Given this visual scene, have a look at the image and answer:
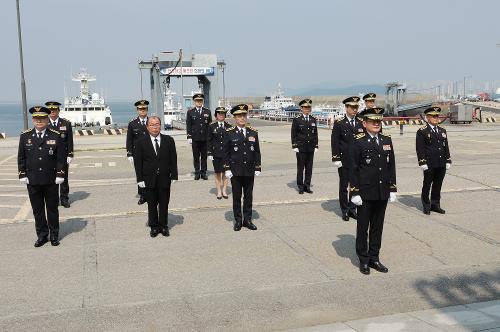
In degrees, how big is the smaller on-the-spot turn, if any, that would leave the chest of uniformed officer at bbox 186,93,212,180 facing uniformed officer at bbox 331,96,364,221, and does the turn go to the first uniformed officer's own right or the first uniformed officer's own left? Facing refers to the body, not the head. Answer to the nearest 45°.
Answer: approximately 45° to the first uniformed officer's own left

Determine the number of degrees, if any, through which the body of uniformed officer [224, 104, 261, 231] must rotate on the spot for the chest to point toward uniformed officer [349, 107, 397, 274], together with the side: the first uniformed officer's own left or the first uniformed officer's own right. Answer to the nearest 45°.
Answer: approximately 45° to the first uniformed officer's own left

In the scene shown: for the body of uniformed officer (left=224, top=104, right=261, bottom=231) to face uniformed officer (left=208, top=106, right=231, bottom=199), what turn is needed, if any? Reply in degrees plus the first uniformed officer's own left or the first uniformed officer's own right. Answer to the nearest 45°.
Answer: approximately 180°

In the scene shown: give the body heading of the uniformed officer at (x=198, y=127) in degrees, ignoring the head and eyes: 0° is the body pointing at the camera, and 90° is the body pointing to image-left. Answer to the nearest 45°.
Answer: approximately 0°

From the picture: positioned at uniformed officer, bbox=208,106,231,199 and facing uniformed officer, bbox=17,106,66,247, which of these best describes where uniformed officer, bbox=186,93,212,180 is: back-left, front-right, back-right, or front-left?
back-right

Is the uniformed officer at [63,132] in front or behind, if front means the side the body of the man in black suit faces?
behind

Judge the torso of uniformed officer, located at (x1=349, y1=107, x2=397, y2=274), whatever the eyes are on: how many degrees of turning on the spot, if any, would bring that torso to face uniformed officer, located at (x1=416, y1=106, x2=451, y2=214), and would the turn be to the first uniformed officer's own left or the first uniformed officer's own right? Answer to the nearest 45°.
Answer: approximately 135° to the first uniformed officer's own left

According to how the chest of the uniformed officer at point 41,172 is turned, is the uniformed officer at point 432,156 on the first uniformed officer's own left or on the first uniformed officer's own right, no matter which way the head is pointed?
on the first uniformed officer's own left

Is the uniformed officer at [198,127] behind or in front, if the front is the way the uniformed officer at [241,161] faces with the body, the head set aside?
behind

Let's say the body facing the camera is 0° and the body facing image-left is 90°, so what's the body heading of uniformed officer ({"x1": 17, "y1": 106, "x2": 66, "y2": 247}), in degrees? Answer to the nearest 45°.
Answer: approximately 0°
